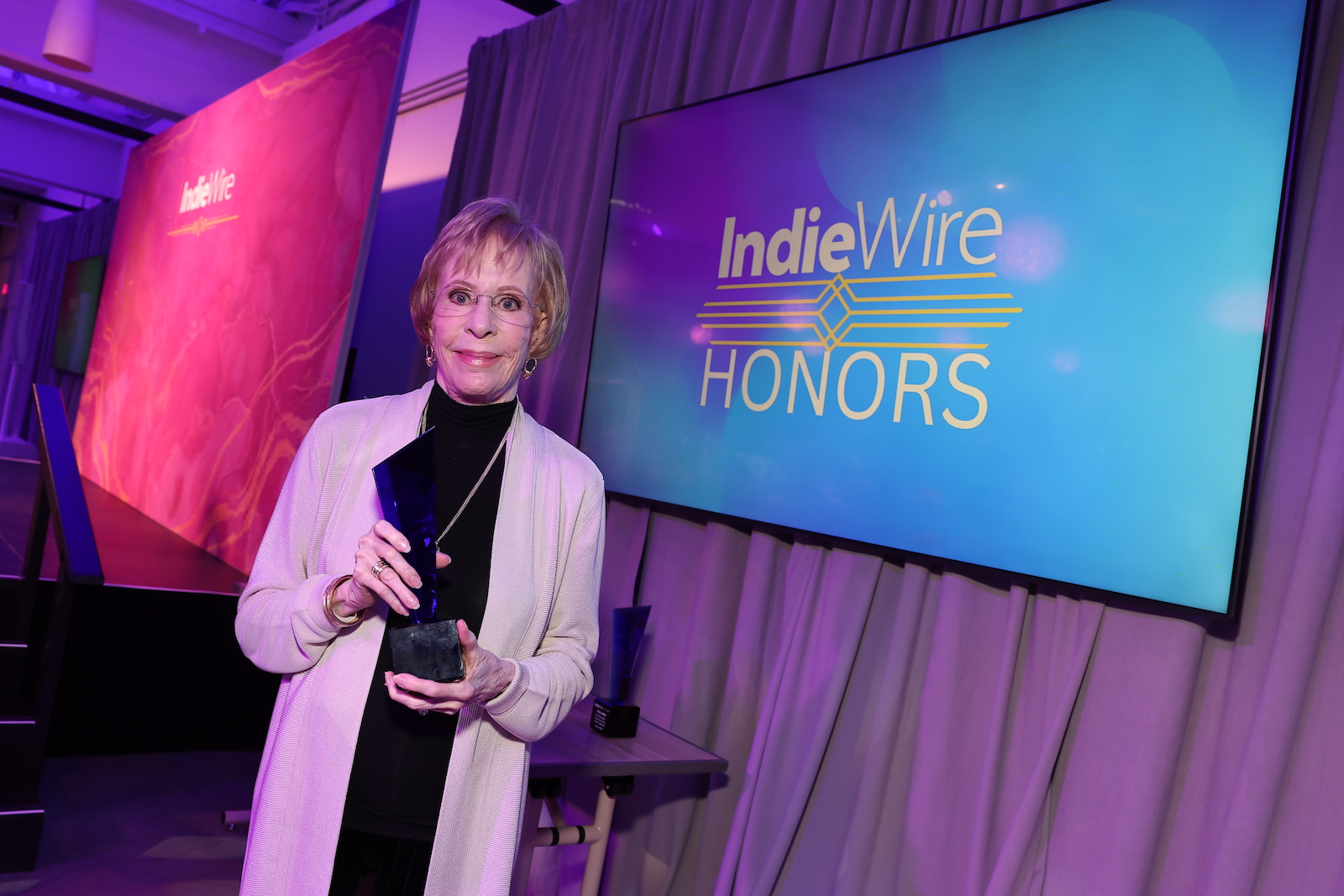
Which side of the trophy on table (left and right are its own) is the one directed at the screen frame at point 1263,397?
left

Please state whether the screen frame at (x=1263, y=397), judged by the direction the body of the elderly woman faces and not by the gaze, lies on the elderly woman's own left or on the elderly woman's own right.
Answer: on the elderly woman's own left

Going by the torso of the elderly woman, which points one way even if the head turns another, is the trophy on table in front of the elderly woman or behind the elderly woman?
behind

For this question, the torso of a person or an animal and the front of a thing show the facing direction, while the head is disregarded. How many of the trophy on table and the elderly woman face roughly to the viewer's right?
0

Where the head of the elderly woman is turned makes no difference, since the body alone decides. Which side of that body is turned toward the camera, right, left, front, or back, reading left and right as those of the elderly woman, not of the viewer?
front

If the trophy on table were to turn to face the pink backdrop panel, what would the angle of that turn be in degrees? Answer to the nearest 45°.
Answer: approximately 90° to its right

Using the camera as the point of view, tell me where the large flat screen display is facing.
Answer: facing the viewer and to the left of the viewer

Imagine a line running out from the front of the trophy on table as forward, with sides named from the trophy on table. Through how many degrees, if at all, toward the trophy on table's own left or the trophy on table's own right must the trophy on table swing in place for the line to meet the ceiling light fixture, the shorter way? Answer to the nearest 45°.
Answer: approximately 90° to the trophy on table's own right

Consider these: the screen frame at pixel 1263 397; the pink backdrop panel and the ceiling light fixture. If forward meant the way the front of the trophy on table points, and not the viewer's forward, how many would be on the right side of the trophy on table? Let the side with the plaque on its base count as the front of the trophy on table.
2
